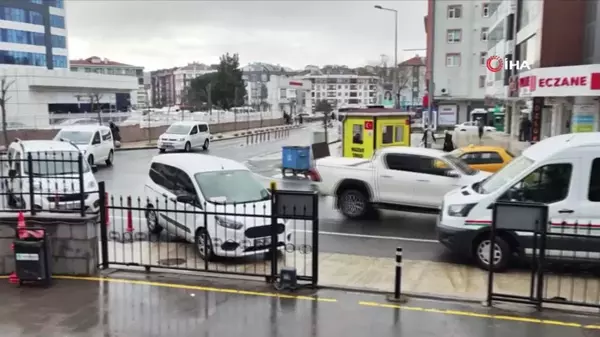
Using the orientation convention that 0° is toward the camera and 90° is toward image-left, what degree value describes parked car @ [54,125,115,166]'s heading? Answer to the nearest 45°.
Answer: approximately 45°

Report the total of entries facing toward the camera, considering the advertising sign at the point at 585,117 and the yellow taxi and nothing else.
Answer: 1

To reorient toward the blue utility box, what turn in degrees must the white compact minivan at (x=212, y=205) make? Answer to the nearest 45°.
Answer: approximately 135° to its left

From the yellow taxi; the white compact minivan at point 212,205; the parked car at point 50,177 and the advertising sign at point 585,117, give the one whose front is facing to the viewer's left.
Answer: the yellow taxi

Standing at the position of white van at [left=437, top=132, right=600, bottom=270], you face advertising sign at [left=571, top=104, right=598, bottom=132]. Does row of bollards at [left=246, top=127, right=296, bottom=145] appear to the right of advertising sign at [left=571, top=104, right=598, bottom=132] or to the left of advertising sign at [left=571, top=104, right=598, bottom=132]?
left

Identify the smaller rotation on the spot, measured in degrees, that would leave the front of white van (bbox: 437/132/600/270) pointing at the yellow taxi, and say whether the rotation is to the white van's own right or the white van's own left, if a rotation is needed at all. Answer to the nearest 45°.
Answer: approximately 90° to the white van's own right

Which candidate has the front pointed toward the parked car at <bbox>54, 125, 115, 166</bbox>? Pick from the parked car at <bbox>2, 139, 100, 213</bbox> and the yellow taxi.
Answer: the yellow taxi

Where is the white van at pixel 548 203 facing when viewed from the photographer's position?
facing to the left of the viewer

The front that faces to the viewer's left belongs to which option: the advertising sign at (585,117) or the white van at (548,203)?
the white van

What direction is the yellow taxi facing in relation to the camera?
to the viewer's left

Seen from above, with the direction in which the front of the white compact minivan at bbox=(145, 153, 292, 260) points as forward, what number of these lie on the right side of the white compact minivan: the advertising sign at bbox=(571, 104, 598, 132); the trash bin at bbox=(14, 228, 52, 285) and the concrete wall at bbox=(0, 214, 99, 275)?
2

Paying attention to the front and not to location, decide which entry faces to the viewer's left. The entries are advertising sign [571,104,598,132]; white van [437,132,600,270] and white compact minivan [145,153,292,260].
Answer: the white van

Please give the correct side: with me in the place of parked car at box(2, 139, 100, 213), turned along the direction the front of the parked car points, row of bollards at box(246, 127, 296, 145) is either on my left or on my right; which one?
on my left

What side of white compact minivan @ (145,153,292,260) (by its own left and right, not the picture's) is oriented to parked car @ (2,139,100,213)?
back
